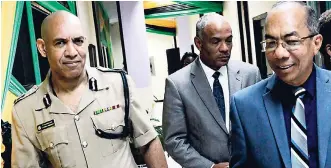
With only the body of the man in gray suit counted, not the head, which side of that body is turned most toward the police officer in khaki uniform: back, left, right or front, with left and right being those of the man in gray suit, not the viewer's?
right

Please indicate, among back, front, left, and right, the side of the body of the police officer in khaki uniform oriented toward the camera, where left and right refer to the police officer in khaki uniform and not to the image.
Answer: front

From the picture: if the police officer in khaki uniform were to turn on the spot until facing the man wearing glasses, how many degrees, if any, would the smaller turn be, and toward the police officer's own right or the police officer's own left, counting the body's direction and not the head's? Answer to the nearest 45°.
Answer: approximately 45° to the police officer's own left

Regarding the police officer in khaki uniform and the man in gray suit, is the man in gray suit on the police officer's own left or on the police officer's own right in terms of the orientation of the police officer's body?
on the police officer's own left

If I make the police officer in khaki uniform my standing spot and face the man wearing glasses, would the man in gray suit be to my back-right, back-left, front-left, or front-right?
front-left

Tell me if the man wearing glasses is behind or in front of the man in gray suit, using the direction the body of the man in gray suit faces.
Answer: in front

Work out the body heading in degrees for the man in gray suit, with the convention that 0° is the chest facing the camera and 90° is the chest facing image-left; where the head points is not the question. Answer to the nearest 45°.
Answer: approximately 315°

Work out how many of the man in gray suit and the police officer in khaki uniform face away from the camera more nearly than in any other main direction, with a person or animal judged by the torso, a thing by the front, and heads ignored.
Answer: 0

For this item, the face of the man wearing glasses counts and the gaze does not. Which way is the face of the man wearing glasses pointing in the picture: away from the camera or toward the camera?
toward the camera
